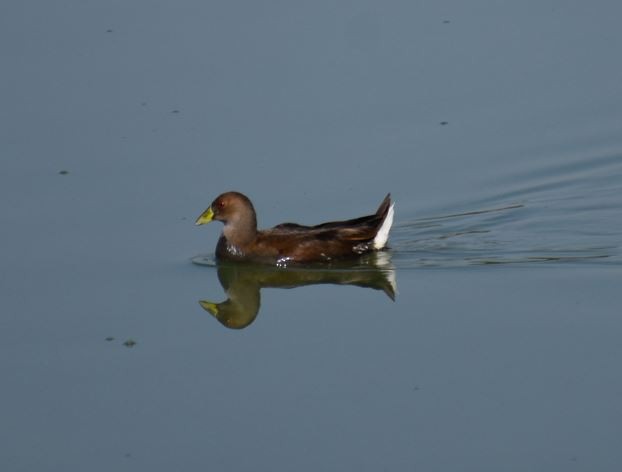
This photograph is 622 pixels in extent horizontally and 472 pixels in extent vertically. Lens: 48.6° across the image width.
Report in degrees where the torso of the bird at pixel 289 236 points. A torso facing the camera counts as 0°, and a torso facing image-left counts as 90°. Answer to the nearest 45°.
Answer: approximately 90°
